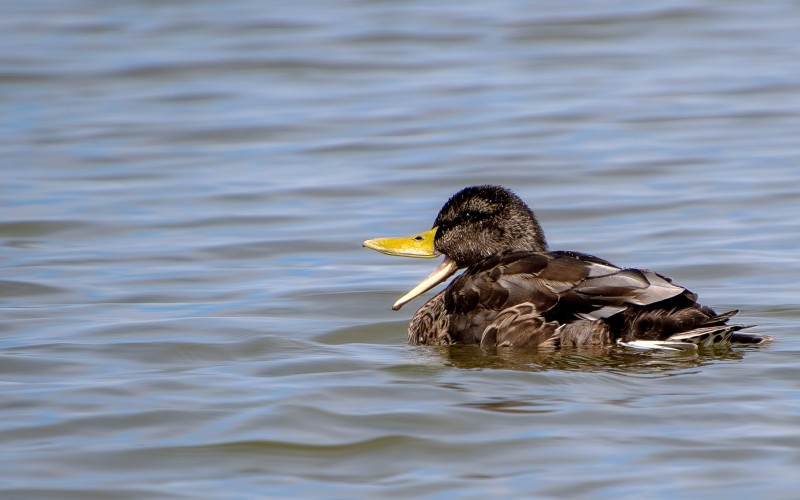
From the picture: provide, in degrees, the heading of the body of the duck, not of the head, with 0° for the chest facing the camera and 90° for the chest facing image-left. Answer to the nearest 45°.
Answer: approximately 90°
